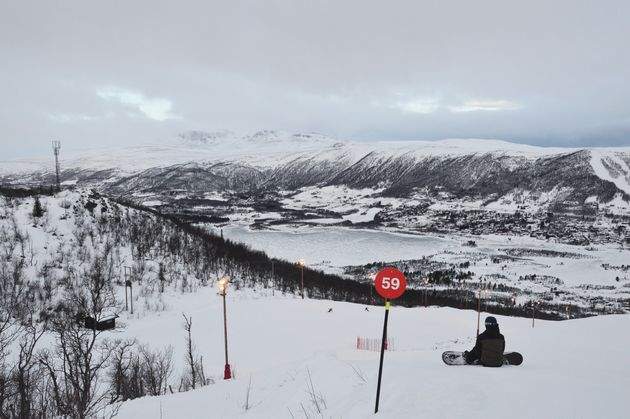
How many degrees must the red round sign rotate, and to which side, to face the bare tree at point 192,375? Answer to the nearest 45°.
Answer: approximately 135° to its right

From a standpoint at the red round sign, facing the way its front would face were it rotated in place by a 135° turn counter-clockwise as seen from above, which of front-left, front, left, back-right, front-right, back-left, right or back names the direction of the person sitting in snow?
front

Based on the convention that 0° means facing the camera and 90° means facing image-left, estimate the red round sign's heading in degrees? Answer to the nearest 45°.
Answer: approximately 0°
